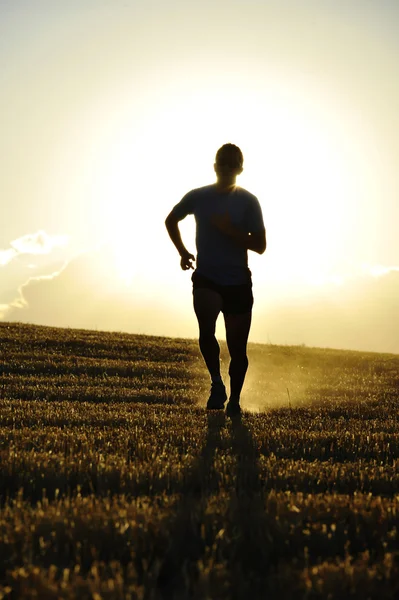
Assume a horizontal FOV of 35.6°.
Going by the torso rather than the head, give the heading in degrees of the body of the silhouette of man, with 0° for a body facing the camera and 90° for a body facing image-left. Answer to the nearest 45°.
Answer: approximately 0°
